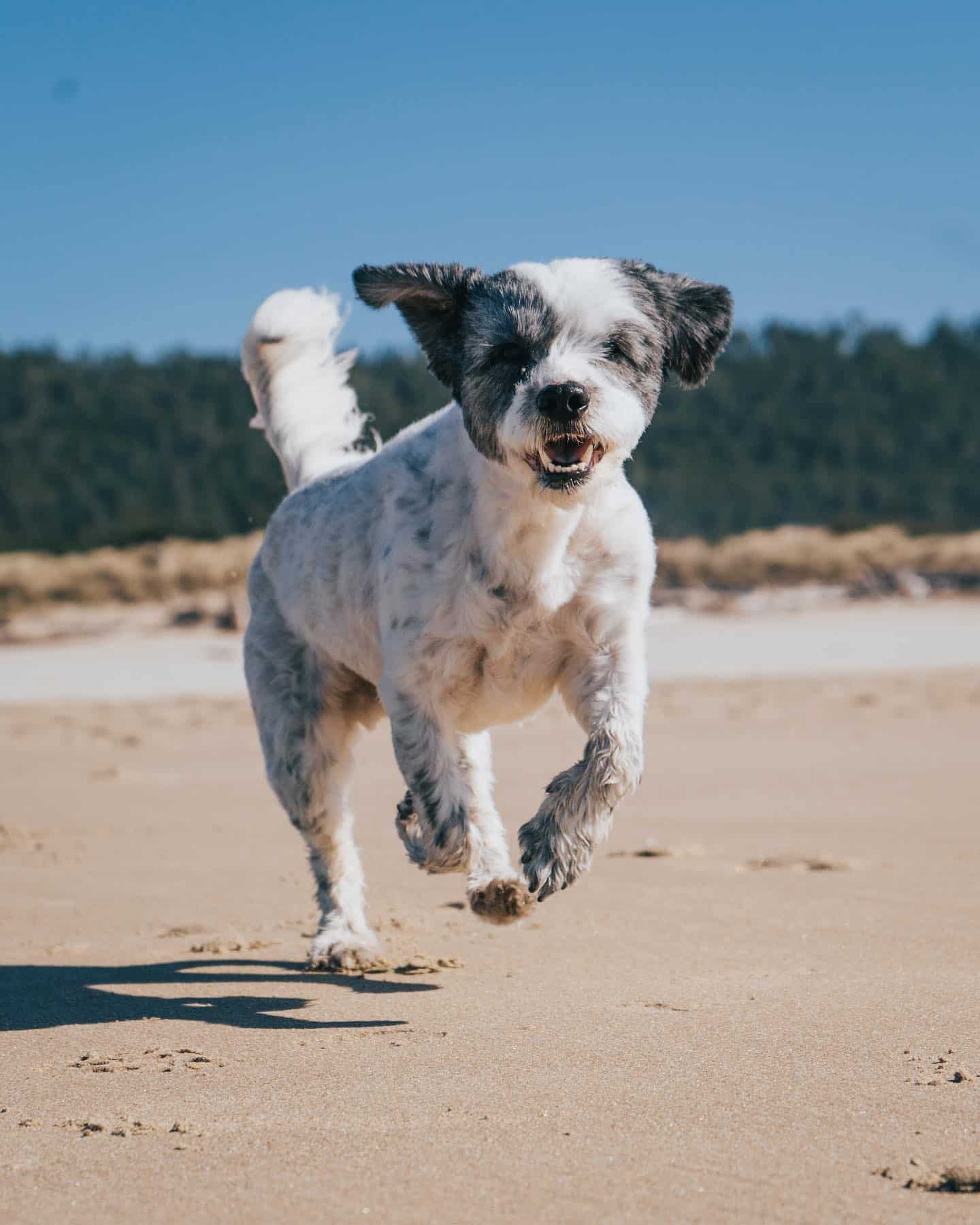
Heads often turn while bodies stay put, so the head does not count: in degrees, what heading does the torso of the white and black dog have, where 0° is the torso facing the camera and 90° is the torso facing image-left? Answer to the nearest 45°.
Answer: approximately 315°
